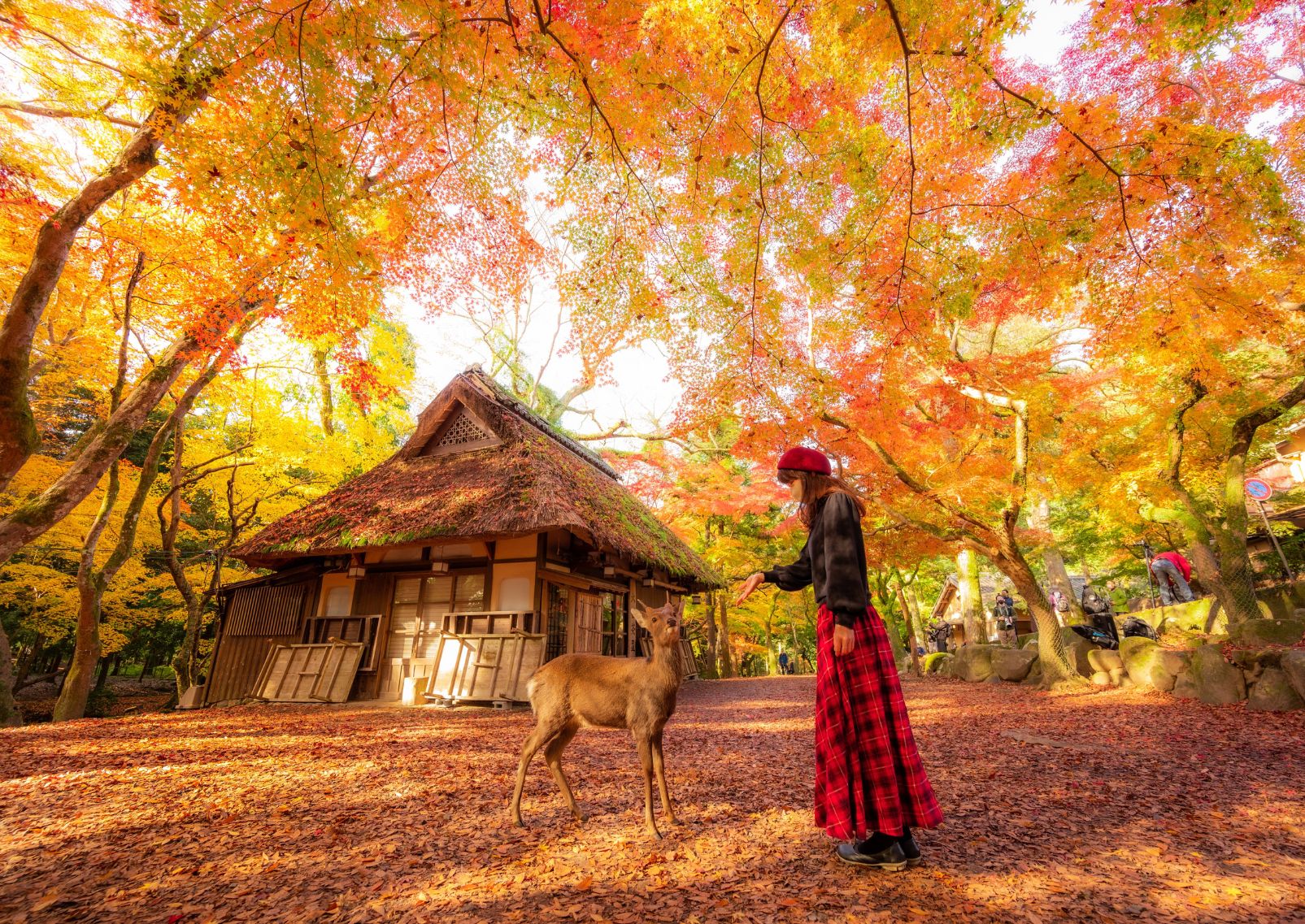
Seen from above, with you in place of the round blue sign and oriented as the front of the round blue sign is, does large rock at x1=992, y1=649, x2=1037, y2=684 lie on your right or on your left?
on your right

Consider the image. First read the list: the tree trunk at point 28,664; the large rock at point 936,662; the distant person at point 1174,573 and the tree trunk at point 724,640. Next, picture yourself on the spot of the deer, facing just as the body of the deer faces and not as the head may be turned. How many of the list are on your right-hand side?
0

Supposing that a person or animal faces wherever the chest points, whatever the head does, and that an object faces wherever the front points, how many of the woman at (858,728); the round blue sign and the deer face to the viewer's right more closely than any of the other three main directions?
1

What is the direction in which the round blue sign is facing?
toward the camera

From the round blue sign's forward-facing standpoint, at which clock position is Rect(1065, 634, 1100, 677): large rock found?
The large rock is roughly at 2 o'clock from the round blue sign.

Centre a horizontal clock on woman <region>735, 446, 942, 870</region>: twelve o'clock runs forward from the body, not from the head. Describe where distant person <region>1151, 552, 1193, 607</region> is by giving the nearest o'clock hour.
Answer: The distant person is roughly at 4 o'clock from the woman.

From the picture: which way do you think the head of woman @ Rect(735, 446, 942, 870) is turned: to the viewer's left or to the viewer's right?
to the viewer's left

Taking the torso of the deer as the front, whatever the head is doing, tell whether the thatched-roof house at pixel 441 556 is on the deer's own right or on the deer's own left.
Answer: on the deer's own left

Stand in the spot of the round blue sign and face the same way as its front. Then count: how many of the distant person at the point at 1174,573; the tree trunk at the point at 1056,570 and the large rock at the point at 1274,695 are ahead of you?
1

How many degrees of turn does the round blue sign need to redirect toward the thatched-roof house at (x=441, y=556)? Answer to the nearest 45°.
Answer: approximately 45° to its right

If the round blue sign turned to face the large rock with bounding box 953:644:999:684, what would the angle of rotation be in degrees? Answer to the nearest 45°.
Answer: approximately 90° to its right

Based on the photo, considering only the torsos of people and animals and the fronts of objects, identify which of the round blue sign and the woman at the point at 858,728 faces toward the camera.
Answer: the round blue sign

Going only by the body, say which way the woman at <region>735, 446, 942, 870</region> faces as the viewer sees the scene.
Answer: to the viewer's left

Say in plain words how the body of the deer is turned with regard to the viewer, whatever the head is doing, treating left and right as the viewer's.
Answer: facing to the right of the viewer

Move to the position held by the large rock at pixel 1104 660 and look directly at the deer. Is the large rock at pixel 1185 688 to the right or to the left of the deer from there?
left
